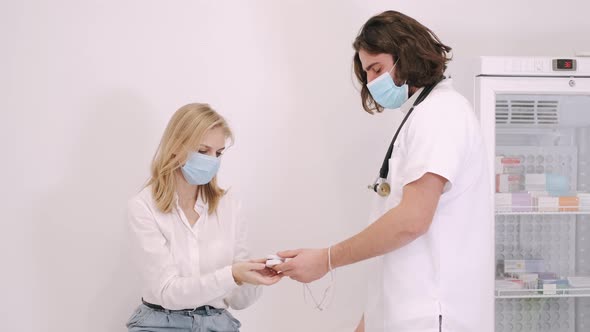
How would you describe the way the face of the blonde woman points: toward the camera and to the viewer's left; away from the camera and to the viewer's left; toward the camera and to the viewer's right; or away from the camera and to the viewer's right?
toward the camera and to the viewer's right

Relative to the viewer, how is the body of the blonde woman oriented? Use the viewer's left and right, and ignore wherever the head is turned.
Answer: facing the viewer and to the right of the viewer

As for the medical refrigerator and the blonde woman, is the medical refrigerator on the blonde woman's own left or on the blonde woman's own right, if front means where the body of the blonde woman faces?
on the blonde woman's own left

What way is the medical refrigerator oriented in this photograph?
toward the camera

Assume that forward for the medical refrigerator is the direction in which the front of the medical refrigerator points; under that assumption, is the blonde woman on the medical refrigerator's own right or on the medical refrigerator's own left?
on the medical refrigerator's own right

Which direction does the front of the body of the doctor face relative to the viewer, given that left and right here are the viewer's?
facing to the left of the viewer
